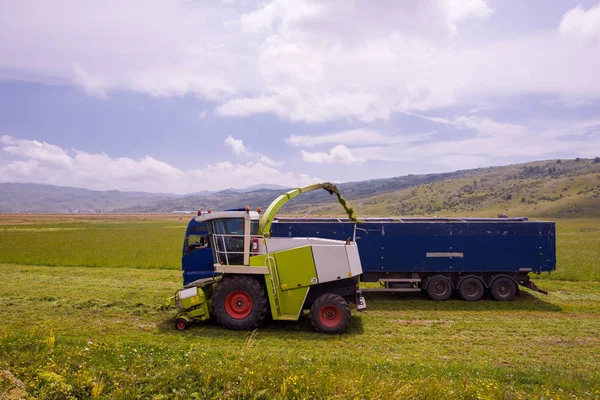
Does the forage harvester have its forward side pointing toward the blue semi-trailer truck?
no

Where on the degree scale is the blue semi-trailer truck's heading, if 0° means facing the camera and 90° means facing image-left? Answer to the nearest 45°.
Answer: approximately 90°

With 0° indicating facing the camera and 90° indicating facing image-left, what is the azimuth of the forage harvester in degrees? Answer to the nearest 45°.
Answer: approximately 90°

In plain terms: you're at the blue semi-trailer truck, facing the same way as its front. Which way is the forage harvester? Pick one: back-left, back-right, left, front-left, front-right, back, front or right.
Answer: front-left

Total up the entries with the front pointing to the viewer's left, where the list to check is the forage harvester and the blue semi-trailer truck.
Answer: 2

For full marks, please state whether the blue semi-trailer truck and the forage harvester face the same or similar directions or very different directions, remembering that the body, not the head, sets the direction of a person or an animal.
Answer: same or similar directions
